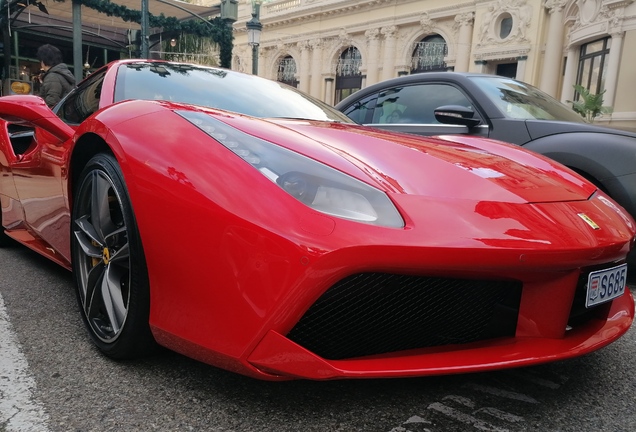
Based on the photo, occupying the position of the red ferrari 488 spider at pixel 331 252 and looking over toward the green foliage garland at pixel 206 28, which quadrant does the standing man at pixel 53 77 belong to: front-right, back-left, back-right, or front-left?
front-left

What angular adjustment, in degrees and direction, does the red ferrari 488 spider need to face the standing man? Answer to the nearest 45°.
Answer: approximately 180°

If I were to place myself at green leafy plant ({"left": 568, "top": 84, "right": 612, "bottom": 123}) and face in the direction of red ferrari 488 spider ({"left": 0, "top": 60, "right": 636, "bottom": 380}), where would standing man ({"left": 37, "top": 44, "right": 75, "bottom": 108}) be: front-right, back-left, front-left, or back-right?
front-right

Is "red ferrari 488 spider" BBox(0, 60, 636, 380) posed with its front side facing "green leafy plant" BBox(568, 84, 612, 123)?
no

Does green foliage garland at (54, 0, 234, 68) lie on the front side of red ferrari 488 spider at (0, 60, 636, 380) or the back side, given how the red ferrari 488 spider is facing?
on the back side

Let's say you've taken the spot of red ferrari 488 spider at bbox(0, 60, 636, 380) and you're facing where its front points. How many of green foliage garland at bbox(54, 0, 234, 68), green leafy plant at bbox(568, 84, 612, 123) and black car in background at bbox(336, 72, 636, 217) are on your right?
0

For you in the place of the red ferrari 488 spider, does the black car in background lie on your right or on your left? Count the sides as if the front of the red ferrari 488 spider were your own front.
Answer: on your left

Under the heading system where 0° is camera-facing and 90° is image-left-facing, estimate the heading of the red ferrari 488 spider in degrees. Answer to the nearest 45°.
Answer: approximately 315°
